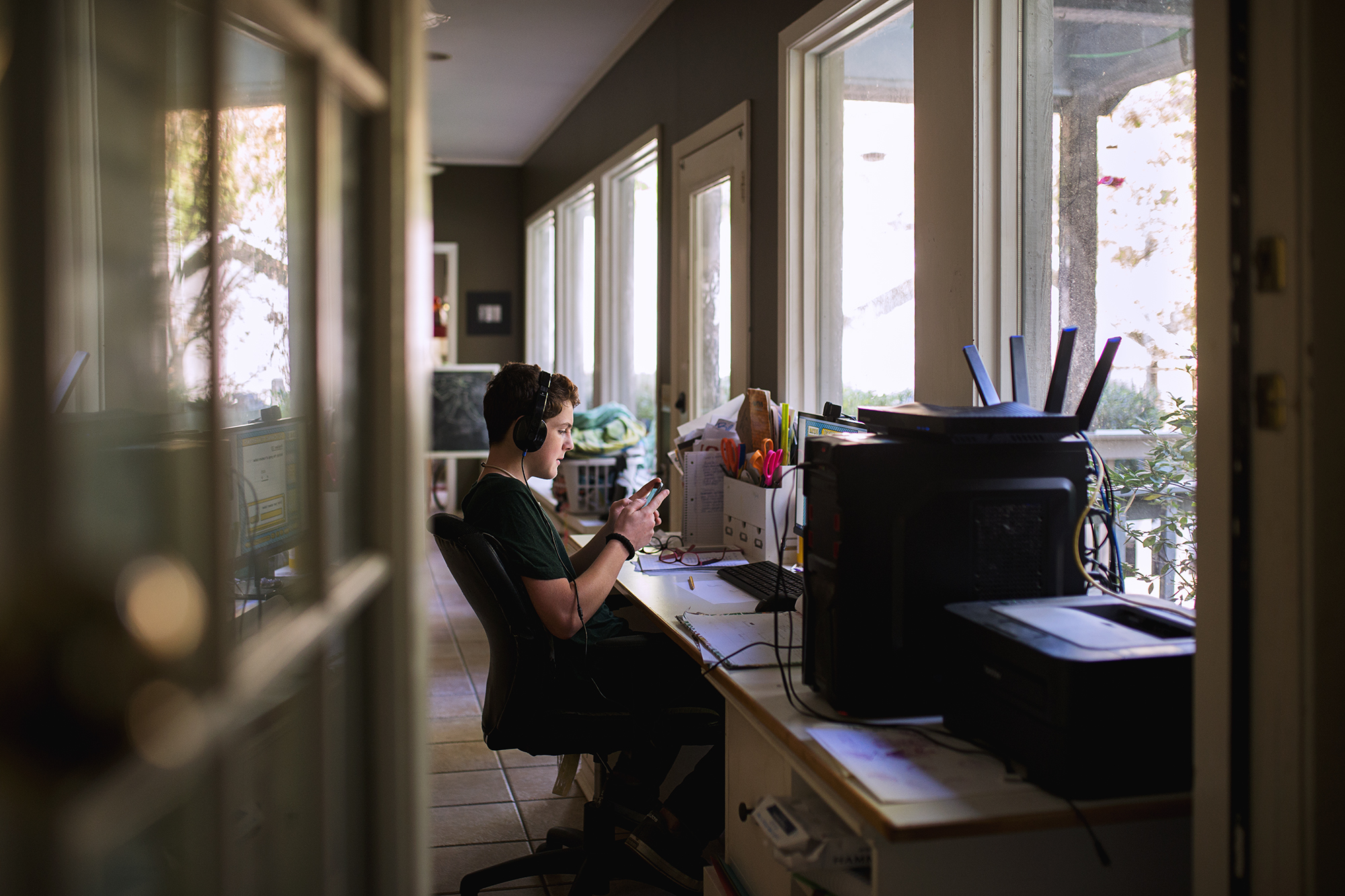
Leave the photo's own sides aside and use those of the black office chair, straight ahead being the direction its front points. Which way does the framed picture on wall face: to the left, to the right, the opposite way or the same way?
to the right

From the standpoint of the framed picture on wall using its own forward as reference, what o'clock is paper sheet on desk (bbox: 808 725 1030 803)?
The paper sheet on desk is roughly at 12 o'clock from the framed picture on wall.

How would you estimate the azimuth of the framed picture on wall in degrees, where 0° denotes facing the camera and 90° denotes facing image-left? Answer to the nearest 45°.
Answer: approximately 0°

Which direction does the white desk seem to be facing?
to the viewer's left

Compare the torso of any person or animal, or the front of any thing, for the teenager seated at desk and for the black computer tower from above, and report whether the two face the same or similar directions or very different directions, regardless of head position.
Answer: very different directions

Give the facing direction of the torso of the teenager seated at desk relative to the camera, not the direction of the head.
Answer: to the viewer's right

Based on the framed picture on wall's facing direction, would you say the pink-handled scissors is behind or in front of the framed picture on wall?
in front

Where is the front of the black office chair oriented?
to the viewer's right

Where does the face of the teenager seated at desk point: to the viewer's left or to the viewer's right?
to the viewer's right

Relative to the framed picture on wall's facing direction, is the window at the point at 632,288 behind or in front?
in front
